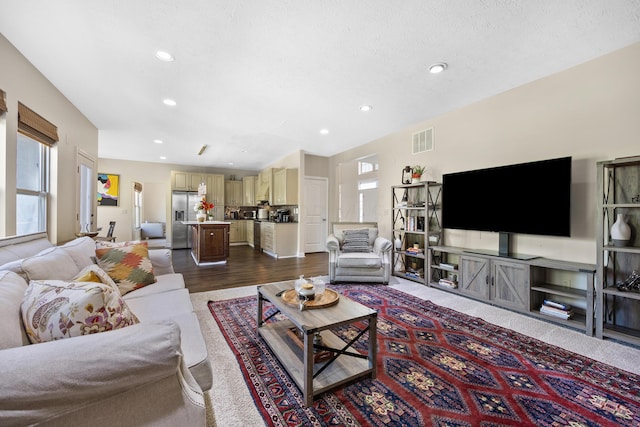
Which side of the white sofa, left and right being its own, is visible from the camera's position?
right

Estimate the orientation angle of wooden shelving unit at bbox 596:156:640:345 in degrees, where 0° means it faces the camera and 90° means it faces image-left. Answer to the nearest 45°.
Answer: approximately 45°

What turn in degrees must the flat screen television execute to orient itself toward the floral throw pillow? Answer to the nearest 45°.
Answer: approximately 45° to its left

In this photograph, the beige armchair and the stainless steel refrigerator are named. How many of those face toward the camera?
2

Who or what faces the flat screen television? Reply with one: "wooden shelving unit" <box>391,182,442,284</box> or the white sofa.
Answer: the white sofa

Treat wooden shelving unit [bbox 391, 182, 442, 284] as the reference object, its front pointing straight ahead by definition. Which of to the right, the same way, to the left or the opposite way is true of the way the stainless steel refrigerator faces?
to the left

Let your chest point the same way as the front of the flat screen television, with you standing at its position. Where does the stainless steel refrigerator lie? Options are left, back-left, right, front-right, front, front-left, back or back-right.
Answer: front-right

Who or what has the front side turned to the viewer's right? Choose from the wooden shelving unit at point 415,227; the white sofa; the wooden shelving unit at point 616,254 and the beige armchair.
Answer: the white sofa

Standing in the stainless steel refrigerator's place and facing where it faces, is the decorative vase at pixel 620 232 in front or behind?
in front

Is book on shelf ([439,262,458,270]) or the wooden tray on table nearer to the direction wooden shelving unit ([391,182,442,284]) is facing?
the wooden tray on table
